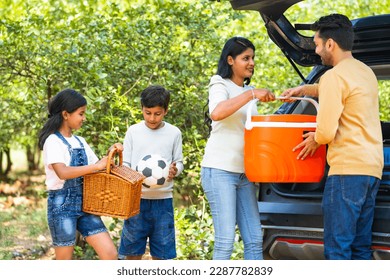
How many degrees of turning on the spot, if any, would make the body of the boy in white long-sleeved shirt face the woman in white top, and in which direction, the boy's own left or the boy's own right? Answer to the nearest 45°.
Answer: approximately 45° to the boy's own left

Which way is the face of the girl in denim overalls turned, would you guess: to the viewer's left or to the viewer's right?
to the viewer's right

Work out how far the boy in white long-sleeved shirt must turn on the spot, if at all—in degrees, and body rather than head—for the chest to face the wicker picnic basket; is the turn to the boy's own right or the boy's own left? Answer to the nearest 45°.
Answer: approximately 45° to the boy's own right

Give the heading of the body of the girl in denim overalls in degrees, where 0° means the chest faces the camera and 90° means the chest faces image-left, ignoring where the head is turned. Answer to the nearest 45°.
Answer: approximately 315°

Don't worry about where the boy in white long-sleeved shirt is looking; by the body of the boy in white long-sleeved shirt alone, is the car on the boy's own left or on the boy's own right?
on the boy's own left

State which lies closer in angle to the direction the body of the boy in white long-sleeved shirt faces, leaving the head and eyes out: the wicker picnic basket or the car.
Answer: the wicker picnic basket

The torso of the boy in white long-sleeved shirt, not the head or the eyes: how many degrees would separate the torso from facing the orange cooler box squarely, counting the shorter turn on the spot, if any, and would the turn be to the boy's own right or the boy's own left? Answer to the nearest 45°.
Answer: approximately 45° to the boy's own left

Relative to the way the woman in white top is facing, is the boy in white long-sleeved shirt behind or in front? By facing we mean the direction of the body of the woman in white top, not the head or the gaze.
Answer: behind

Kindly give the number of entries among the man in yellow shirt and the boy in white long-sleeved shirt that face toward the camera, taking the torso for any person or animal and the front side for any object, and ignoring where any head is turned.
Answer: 1

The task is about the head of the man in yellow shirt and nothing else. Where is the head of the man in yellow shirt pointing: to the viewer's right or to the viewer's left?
to the viewer's left

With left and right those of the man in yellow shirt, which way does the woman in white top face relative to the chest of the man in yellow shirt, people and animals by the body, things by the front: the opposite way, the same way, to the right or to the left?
the opposite way

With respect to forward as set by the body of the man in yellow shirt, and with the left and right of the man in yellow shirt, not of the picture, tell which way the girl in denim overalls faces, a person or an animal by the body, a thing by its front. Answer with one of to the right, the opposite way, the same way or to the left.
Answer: the opposite way
